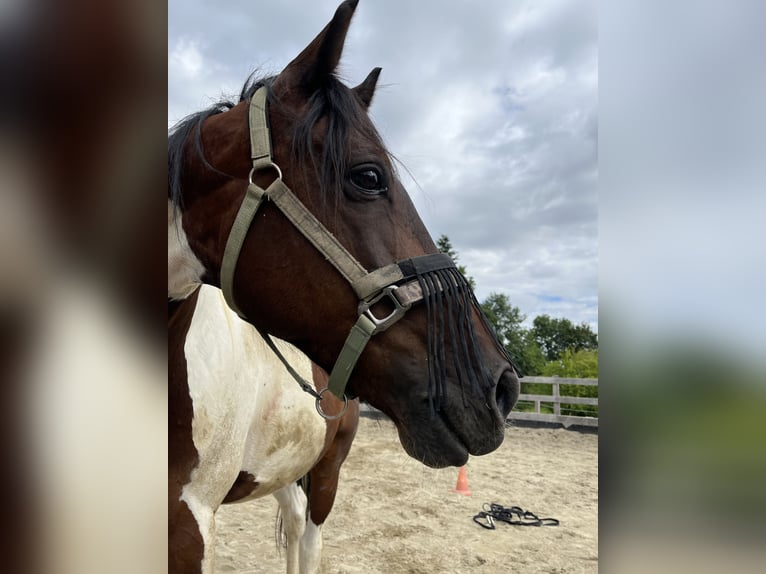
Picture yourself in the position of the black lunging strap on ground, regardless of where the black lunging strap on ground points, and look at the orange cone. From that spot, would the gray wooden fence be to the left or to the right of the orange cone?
right

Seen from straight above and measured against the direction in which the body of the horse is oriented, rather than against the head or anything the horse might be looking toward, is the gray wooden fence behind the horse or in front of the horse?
behind
